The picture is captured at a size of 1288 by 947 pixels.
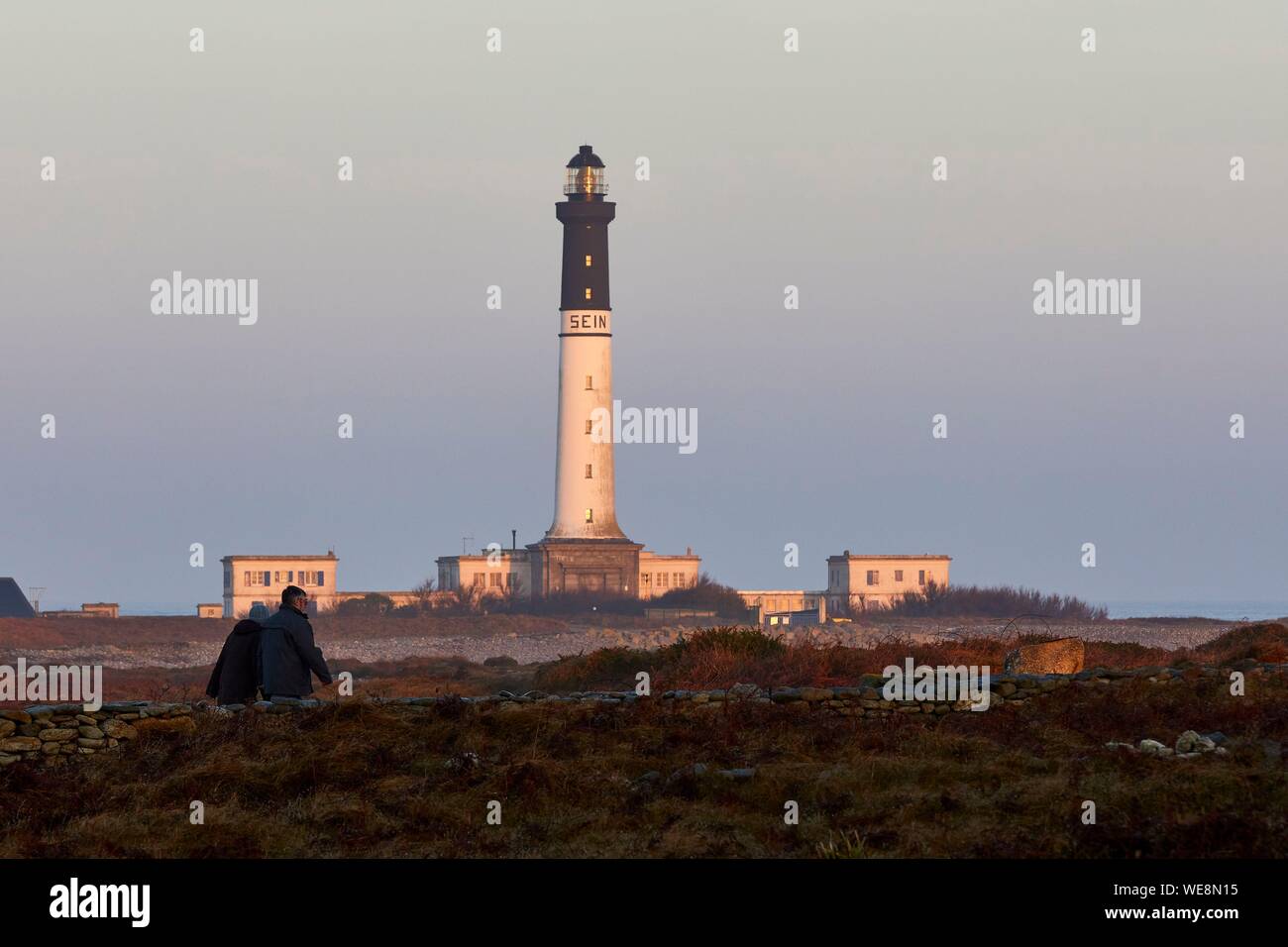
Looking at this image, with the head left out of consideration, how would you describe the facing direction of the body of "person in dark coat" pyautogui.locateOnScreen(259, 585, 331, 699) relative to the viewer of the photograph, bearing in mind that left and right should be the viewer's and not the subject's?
facing away from the viewer and to the right of the viewer

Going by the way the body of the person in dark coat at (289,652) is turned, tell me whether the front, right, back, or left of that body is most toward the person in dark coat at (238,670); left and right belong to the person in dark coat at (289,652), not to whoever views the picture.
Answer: left
